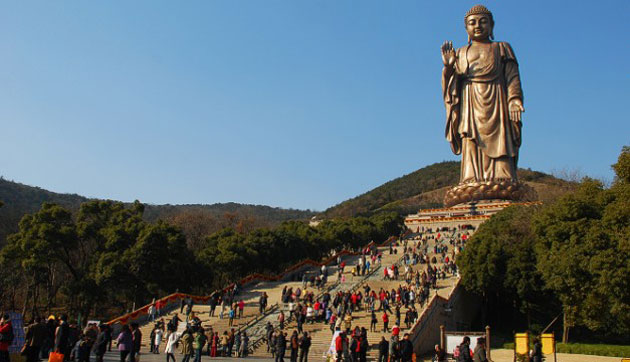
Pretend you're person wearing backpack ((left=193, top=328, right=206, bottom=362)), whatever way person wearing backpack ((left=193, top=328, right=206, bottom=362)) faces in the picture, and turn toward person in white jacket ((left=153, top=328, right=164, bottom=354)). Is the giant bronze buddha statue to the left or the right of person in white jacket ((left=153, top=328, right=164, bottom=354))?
right
